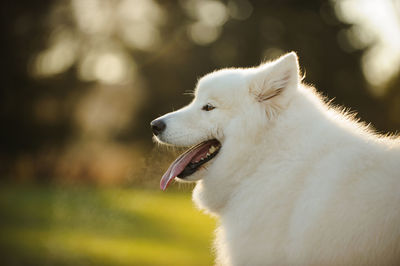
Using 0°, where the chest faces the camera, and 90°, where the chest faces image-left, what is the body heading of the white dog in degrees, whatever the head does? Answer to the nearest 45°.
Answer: approximately 90°
